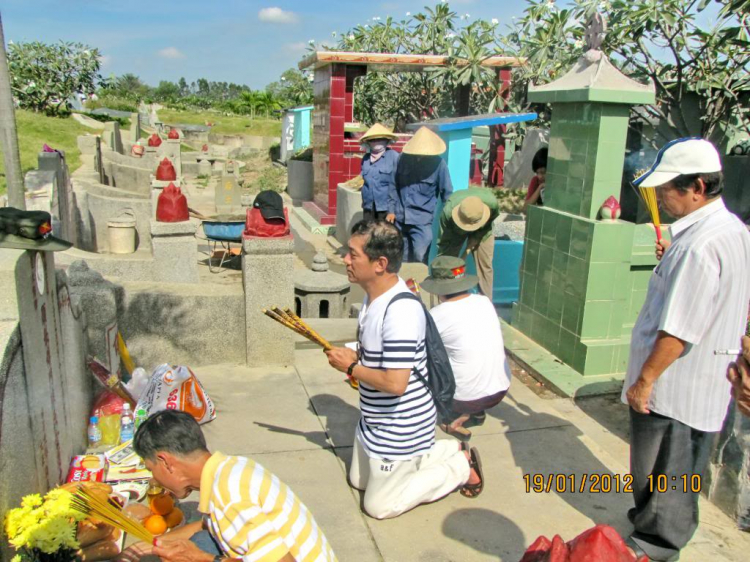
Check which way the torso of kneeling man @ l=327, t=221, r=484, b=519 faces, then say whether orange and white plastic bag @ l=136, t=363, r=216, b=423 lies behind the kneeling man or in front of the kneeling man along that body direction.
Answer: in front

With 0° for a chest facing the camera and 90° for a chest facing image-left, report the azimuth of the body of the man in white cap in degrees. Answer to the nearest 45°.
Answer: approximately 90°

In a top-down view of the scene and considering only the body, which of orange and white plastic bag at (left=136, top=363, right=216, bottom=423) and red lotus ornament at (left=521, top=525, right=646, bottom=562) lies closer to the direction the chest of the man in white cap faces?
the orange and white plastic bag

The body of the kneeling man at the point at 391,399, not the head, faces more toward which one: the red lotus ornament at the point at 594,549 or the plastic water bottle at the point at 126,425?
the plastic water bottle

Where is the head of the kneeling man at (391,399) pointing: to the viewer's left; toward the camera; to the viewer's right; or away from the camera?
to the viewer's left

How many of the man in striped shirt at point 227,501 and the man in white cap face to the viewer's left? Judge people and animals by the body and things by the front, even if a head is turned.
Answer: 2

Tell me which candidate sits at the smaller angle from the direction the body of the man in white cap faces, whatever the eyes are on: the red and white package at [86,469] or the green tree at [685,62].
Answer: the red and white package

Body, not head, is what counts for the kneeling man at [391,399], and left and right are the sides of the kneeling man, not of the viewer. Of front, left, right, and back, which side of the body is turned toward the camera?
left

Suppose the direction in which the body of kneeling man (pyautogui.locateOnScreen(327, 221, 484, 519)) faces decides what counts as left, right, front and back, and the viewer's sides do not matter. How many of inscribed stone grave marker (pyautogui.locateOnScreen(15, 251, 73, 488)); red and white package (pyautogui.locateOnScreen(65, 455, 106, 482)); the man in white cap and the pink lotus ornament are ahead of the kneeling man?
2

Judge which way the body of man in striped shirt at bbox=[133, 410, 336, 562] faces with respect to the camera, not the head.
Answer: to the viewer's left

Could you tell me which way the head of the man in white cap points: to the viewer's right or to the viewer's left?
to the viewer's left

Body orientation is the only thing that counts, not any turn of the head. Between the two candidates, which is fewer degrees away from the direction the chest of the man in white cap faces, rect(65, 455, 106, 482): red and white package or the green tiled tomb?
the red and white package
